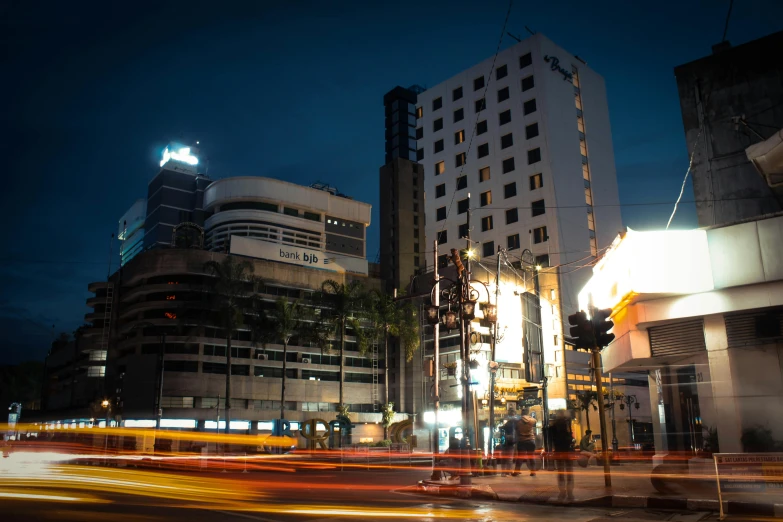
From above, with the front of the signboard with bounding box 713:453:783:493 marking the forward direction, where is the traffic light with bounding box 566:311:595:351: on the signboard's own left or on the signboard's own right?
on the signboard's own right

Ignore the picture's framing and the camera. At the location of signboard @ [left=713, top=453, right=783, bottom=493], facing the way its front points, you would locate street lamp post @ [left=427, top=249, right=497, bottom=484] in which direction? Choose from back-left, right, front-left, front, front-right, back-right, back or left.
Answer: back-right

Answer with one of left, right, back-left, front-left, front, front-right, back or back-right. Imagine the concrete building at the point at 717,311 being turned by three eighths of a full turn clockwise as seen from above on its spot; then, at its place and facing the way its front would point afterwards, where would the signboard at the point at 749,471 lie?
back

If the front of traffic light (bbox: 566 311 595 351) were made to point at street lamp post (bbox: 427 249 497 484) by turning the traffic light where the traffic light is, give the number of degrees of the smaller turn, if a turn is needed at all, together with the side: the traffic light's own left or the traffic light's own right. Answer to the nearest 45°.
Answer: approximately 45° to the traffic light's own right

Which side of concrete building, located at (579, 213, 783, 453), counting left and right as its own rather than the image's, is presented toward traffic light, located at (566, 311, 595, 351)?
front

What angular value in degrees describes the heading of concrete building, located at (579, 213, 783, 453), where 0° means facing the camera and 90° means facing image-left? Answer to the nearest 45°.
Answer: approximately 45°

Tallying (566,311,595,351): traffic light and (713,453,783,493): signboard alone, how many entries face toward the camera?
1

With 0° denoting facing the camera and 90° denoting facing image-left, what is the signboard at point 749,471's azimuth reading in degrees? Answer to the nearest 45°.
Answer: approximately 0°

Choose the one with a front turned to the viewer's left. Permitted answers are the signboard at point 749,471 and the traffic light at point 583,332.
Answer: the traffic light

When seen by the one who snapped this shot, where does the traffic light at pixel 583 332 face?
facing to the left of the viewer

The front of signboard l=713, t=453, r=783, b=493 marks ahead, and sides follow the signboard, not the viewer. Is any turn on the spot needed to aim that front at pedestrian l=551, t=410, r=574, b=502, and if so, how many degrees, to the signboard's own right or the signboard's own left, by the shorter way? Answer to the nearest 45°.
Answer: approximately 135° to the signboard's own right

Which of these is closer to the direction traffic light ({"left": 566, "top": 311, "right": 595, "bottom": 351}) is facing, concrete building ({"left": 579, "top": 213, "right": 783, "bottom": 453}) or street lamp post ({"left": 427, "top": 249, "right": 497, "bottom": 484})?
the street lamp post

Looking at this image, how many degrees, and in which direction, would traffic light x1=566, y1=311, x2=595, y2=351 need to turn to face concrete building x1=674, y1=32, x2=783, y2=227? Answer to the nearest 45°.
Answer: approximately 135° to its right
